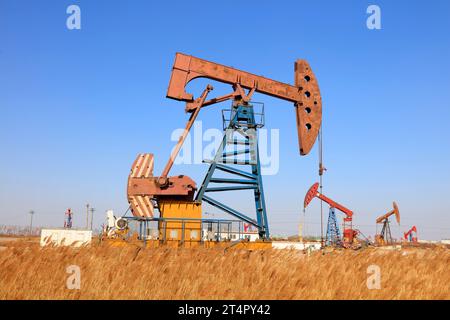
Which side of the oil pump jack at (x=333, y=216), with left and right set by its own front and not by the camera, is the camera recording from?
left

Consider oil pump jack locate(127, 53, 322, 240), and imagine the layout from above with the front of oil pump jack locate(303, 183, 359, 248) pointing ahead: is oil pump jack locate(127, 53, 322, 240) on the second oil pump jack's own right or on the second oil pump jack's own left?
on the second oil pump jack's own left

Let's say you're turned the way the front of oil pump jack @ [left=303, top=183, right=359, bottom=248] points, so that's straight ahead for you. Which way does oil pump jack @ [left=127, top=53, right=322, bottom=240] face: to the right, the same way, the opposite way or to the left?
the opposite way

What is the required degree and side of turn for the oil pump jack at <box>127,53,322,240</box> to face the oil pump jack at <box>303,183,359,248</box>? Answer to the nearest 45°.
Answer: approximately 90° to its left

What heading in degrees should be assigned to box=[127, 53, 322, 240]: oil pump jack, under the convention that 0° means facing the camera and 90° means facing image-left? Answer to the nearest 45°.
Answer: approximately 270°

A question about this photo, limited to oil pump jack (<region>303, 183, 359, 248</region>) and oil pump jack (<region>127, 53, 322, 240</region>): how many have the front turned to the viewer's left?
1
